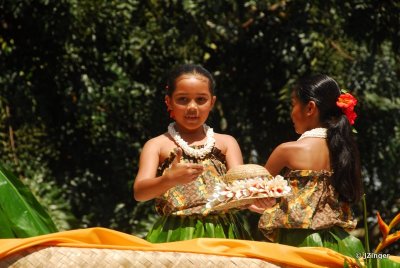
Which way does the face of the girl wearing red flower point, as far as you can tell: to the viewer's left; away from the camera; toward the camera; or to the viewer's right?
to the viewer's left

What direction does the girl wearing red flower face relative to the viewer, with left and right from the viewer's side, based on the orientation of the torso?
facing away from the viewer and to the left of the viewer

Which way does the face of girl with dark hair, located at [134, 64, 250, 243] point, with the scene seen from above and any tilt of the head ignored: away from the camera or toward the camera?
toward the camera

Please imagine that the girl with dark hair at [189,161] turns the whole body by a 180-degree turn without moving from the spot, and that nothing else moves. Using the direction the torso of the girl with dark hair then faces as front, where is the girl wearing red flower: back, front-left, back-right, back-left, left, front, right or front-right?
right

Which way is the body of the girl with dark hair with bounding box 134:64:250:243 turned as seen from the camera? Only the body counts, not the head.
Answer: toward the camera
